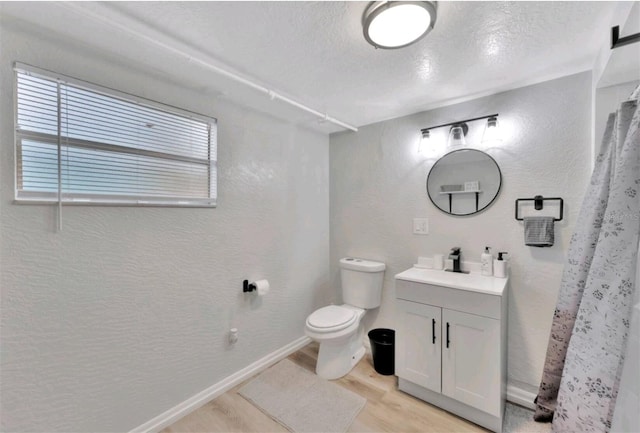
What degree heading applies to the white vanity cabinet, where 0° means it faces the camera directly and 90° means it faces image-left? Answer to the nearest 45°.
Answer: approximately 45°

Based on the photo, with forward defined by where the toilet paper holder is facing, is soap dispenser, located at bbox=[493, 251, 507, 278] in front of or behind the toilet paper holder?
in front

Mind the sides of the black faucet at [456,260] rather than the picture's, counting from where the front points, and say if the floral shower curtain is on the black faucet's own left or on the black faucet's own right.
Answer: on the black faucet's own left

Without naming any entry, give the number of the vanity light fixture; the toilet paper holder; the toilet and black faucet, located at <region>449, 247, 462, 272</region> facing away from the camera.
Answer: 0

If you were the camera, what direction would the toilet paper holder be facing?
facing the viewer and to the right of the viewer

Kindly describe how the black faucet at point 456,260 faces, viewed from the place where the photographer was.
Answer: facing the viewer and to the left of the viewer

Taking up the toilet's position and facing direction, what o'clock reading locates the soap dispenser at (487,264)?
The soap dispenser is roughly at 8 o'clock from the toilet.

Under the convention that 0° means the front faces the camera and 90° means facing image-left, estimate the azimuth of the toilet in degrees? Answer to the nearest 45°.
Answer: approximately 45°

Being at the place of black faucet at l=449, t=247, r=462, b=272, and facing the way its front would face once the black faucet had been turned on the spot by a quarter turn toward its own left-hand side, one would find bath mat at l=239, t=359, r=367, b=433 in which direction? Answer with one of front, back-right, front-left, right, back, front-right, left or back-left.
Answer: right

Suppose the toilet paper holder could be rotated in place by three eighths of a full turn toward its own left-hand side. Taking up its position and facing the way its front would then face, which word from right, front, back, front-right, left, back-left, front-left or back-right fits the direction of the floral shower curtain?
back-right

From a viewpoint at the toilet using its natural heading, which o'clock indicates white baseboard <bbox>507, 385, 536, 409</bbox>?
The white baseboard is roughly at 8 o'clock from the toilet.
